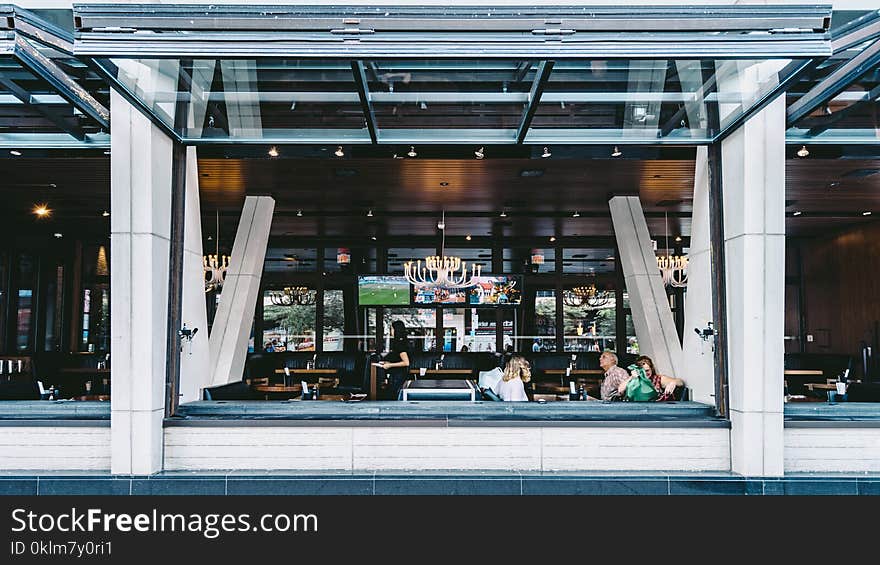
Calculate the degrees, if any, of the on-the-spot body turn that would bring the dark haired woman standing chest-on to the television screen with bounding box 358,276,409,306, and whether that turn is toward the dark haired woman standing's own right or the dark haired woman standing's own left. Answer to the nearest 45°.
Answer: approximately 90° to the dark haired woman standing's own right

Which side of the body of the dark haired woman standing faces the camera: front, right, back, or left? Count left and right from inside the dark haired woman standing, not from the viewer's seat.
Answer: left

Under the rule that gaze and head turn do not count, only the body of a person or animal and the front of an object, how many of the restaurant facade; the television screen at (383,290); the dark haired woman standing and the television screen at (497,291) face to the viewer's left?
1

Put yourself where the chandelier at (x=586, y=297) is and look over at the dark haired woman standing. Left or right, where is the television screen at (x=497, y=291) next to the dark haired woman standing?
right

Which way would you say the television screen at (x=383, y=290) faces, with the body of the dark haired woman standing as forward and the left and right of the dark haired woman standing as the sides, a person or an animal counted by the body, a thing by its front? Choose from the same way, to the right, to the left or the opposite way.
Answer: to the left

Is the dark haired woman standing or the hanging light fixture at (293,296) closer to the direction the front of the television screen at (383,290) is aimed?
the dark haired woman standing

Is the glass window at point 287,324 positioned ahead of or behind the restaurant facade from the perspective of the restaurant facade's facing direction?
behind

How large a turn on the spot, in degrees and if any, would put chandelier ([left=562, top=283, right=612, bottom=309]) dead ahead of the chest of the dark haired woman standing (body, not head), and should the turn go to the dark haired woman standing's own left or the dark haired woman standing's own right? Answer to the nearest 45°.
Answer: approximately 135° to the dark haired woman standing's own right

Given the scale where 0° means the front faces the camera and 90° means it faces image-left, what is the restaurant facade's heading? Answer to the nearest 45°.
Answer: approximately 0°
